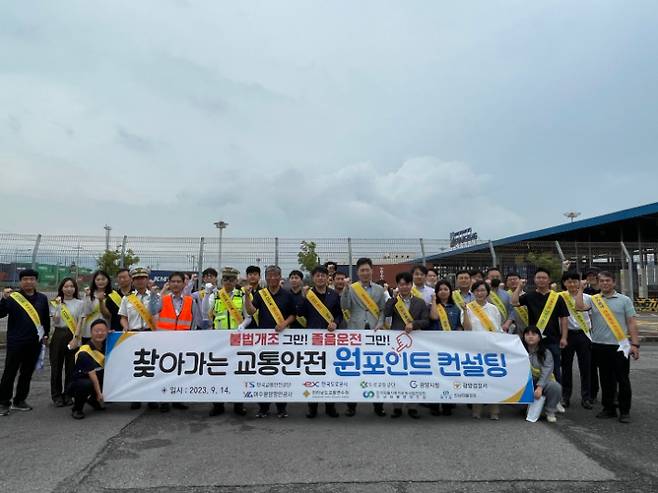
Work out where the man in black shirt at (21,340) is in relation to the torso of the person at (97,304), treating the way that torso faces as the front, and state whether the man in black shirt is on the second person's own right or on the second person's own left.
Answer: on the second person's own right

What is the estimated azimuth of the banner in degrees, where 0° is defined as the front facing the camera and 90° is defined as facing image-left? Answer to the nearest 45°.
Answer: approximately 0°

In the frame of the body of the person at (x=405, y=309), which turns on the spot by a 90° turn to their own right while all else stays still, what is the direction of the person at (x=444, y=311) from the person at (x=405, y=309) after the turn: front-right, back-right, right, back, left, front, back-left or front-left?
back-right

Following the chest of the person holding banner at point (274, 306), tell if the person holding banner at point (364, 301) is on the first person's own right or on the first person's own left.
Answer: on the first person's own left

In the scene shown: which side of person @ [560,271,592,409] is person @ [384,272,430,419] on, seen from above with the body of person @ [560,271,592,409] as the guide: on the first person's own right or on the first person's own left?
on the first person's own right

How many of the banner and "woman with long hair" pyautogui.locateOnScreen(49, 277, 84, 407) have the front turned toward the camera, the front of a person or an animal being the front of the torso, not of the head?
2

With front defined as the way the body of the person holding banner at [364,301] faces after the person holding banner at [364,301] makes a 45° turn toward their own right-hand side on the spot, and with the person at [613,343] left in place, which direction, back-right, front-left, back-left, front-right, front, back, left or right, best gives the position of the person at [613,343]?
back-left

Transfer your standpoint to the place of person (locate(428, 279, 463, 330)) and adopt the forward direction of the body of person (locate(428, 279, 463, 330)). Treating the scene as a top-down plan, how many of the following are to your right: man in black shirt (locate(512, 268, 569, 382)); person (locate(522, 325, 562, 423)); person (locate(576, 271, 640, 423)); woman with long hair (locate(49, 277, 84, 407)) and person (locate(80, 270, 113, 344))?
2

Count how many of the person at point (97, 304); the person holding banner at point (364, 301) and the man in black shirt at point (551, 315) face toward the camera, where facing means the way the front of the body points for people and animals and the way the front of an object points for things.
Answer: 3
